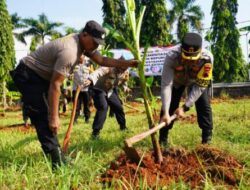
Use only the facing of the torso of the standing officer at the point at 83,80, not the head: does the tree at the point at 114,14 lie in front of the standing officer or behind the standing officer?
behind

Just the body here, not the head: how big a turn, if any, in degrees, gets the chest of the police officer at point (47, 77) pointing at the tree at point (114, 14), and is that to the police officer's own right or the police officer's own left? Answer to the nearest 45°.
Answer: approximately 90° to the police officer's own left

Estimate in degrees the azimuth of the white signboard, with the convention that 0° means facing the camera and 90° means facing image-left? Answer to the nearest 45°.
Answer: approximately 0°

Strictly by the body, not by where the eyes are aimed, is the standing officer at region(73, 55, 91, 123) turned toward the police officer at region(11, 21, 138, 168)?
yes

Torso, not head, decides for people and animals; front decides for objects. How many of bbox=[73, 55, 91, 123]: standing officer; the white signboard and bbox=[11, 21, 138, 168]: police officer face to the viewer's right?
1

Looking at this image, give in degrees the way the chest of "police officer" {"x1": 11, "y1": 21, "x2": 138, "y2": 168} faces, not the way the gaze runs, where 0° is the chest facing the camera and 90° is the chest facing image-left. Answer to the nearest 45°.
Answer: approximately 270°

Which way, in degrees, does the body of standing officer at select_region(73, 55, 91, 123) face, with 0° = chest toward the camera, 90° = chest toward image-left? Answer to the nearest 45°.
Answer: approximately 0°

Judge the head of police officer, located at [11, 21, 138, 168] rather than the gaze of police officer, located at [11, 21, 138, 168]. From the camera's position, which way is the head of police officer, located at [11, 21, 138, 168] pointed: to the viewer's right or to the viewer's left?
to the viewer's right

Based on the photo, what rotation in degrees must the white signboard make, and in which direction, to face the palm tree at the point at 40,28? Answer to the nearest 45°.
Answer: approximately 135° to its right

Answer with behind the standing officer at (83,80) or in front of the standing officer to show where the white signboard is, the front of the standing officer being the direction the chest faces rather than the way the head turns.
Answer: behind

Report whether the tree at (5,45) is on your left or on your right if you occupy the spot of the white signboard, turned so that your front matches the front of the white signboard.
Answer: on your right

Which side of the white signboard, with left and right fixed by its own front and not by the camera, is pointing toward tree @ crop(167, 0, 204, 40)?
back

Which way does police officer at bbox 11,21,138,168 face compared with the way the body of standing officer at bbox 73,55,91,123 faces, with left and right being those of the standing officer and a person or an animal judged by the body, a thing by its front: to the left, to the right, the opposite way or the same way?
to the left

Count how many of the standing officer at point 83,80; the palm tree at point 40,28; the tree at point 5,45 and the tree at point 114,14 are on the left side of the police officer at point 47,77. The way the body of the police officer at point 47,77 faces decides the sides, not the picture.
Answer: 4
